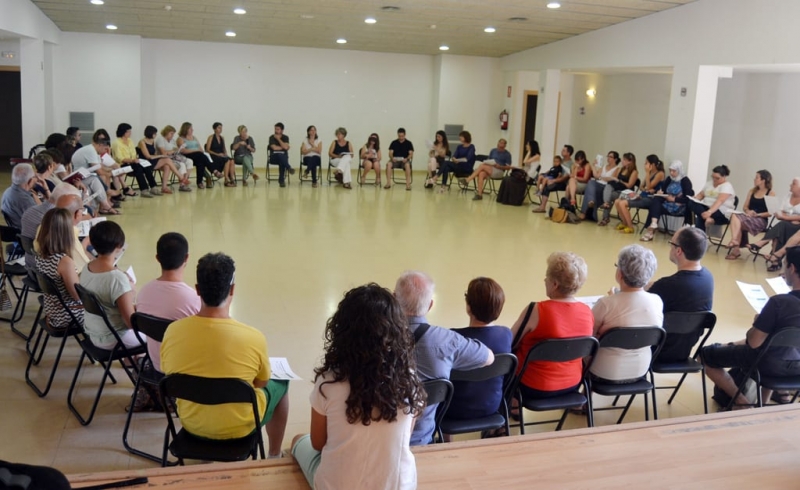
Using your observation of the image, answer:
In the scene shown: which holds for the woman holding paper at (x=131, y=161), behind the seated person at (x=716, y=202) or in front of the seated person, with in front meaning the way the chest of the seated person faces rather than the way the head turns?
in front

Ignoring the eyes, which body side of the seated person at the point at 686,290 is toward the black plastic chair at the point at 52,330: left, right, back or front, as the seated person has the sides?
left

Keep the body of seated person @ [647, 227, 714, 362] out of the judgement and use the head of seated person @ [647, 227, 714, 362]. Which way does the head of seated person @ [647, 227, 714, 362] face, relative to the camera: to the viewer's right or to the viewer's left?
to the viewer's left

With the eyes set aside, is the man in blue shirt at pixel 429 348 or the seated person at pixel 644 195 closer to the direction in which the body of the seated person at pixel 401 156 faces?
the man in blue shirt

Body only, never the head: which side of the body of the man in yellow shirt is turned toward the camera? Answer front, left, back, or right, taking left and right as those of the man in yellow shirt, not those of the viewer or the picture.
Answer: back

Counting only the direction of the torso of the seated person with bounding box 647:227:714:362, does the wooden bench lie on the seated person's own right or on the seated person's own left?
on the seated person's own left

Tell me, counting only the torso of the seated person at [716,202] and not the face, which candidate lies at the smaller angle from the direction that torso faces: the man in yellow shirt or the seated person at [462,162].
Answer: the man in yellow shirt

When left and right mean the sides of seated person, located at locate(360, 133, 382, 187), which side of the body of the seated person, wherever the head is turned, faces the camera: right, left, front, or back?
front

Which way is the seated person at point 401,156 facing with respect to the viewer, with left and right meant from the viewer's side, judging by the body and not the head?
facing the viewer

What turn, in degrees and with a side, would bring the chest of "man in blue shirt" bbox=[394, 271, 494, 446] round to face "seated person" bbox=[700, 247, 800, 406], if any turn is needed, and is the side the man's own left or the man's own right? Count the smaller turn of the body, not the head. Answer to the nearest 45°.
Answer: approximately 45° to the man's own right

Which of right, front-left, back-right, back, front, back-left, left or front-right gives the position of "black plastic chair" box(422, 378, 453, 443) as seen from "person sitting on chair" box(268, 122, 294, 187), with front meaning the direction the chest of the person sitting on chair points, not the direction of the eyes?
front

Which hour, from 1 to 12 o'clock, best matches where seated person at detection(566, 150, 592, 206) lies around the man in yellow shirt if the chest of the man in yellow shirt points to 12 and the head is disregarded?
The seated person is roughly at 1 o'clock from the man in yellow shirt.

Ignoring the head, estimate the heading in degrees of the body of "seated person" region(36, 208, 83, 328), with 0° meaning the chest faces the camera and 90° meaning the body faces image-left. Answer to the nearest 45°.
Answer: approximately 225°

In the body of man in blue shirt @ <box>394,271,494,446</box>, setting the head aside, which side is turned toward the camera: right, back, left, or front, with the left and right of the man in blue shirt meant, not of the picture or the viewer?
back

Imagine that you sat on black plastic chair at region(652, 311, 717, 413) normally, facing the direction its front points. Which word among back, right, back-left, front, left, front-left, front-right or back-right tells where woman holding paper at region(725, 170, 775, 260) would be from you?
front-right

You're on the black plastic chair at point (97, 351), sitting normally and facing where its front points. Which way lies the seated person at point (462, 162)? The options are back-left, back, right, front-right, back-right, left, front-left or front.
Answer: front
